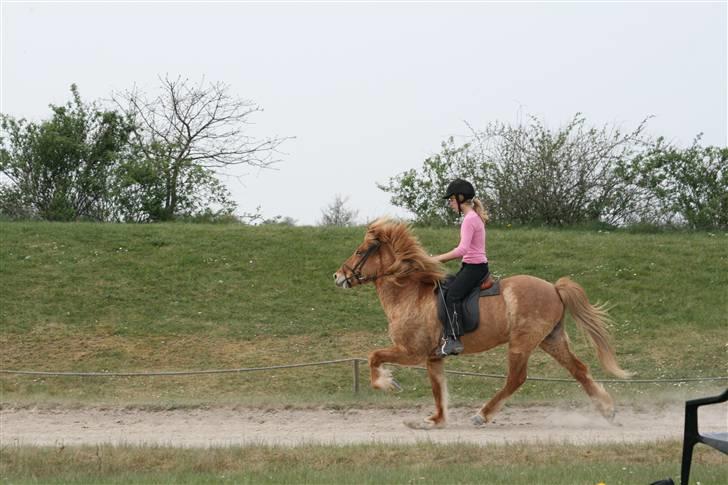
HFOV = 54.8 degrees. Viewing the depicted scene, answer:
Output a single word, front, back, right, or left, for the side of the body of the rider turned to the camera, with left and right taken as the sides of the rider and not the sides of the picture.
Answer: left

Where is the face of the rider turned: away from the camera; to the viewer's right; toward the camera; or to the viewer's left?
to the viewer's left

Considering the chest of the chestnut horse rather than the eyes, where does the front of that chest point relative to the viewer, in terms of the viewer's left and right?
facing to the left of the viewer
